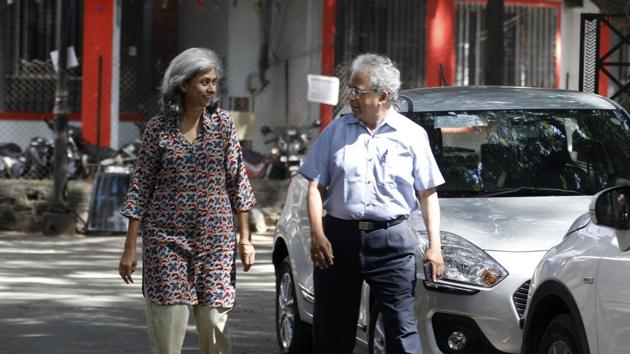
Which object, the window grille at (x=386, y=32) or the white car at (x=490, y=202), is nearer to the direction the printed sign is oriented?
the white car

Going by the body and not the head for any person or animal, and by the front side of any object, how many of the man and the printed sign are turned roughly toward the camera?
2

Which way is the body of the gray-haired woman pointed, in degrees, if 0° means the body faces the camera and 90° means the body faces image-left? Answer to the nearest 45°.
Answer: approximately 0°

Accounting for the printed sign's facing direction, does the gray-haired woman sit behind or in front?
in front

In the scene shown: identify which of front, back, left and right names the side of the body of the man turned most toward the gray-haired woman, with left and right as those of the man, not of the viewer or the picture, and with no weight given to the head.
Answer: right

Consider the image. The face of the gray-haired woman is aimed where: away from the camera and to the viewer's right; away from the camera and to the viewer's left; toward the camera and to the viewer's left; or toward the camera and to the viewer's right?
toward the camera and to the viewer's right

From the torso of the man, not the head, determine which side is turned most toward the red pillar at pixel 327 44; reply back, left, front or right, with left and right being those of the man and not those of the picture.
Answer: back

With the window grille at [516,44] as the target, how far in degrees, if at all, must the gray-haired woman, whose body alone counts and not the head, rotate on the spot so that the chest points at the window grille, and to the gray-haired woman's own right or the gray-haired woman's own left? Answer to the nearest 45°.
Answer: approximately 180°

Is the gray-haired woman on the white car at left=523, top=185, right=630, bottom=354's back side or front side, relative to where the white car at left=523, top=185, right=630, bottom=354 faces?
on the front side
